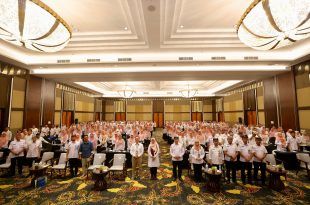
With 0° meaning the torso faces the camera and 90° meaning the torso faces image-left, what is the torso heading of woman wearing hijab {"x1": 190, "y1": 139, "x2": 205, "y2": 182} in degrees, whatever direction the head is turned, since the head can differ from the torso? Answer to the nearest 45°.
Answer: approximately 0°

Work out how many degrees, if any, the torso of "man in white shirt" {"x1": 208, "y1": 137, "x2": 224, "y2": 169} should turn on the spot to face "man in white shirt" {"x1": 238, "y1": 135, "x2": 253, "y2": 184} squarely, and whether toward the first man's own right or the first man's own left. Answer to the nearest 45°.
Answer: approximately 90° to the first man's own left

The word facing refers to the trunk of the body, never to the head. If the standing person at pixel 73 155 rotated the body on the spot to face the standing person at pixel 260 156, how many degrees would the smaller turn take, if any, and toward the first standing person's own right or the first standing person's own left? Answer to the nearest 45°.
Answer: approximately 45° to the first standing person's own left

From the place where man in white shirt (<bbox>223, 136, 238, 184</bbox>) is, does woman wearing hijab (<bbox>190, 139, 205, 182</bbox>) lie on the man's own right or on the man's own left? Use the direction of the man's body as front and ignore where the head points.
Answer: on the man's own right

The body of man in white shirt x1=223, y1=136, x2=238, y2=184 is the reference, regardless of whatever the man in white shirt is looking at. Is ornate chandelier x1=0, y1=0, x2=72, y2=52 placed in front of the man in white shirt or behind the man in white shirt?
in front

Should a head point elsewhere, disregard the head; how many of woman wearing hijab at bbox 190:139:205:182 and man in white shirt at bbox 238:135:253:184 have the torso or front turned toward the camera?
2

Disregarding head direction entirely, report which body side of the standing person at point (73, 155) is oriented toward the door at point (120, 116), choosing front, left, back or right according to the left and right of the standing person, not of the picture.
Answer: back

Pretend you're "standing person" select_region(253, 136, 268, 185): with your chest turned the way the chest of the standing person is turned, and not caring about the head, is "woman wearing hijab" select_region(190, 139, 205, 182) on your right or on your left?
on your right

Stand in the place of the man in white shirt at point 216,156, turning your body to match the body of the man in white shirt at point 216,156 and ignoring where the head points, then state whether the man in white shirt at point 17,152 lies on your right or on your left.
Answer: on your right

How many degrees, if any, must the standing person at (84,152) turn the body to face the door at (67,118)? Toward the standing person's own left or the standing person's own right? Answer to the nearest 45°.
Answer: approximately 180°

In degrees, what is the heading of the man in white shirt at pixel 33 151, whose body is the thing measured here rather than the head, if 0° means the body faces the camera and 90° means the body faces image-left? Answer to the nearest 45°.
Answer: approximately 0°

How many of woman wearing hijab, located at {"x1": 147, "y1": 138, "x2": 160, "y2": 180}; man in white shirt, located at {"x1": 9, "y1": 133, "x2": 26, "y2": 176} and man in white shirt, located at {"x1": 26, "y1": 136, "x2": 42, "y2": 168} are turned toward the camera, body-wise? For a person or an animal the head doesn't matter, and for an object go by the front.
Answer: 3
